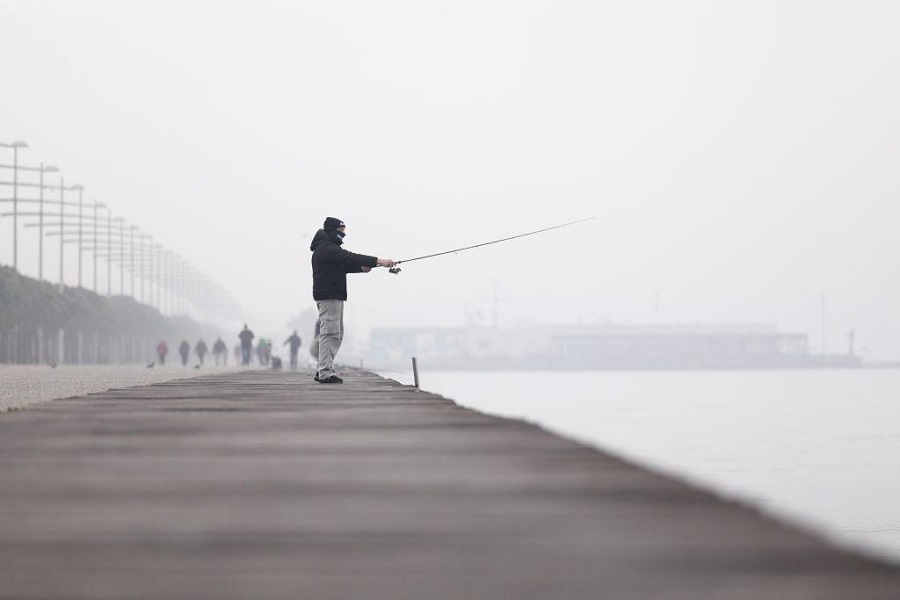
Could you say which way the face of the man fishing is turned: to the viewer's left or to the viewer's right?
to the viewer's right

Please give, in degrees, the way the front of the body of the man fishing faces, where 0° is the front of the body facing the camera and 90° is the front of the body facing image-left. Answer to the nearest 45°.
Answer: approximately 270°
